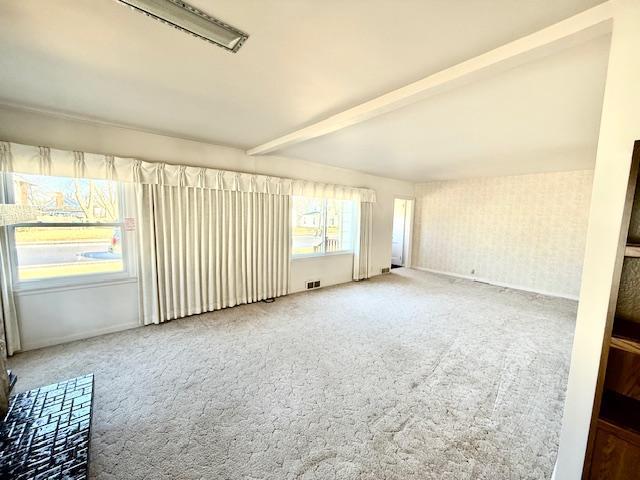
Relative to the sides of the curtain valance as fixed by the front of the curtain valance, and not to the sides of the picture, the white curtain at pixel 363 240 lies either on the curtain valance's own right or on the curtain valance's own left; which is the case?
on the curtain valance's own left

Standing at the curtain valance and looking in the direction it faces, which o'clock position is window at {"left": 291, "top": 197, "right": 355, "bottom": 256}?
The window is roughly at 10 o'clock from the curtain valance.

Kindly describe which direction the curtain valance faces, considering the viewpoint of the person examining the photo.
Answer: facing the viewer and to the right of the viewer
